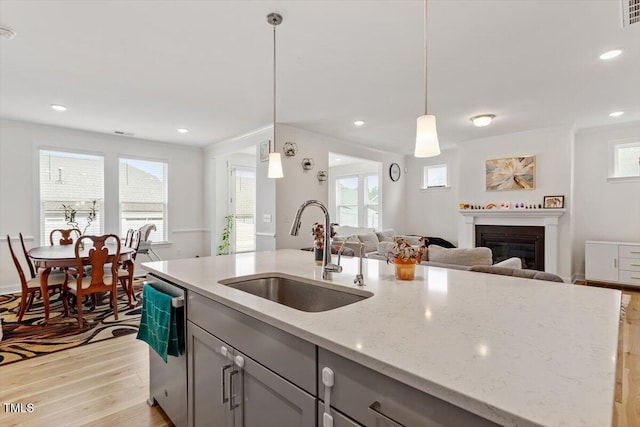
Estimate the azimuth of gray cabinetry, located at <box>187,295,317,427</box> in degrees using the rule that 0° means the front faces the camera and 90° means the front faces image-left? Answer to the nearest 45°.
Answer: approximately 45°

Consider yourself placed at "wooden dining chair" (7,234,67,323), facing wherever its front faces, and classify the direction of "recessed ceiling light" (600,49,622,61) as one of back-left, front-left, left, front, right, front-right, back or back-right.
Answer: front-right

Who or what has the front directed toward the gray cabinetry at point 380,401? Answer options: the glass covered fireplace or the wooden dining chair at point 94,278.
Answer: the glass covered fireplace

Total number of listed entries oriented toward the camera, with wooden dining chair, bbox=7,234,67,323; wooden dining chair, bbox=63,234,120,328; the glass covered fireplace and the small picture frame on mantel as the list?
2

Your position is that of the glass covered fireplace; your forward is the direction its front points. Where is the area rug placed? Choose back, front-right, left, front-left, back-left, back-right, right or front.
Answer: front-right

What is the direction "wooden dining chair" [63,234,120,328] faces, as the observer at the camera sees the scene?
facing away from the viewer and to the left of the viewer

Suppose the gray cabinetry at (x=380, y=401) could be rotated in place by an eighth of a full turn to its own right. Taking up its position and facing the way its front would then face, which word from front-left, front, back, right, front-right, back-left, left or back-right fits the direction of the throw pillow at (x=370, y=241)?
right

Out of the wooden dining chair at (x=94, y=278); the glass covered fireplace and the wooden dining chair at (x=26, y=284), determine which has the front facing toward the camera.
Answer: the glass covered fireplace

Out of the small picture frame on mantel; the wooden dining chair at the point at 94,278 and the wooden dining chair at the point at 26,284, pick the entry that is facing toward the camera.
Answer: the small picture frame on mantel

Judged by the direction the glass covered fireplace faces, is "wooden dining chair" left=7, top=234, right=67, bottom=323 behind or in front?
in front
